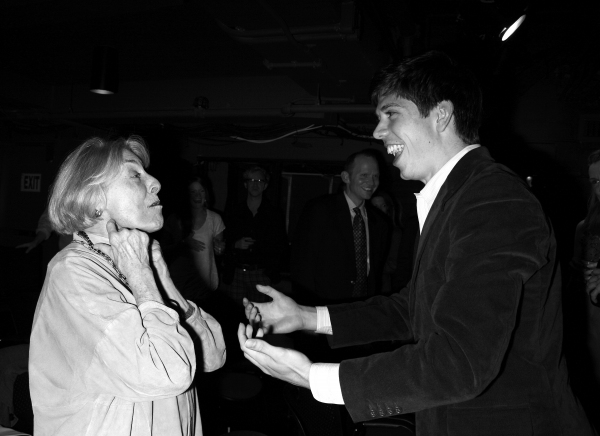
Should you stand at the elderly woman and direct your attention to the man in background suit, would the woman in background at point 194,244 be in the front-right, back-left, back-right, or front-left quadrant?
front-left

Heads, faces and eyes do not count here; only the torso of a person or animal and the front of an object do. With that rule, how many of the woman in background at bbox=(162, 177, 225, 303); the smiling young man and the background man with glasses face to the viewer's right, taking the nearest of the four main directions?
0

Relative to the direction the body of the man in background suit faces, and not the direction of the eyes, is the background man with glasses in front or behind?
behind

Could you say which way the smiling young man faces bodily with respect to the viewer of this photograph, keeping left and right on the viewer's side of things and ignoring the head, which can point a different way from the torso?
facing to the left of the viewer

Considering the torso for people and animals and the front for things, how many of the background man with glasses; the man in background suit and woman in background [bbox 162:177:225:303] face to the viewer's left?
0

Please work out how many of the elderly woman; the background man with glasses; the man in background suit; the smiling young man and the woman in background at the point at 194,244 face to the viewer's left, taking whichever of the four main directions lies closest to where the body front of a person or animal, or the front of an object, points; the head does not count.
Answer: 1

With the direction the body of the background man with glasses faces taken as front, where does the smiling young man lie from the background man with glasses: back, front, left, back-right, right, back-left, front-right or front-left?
front

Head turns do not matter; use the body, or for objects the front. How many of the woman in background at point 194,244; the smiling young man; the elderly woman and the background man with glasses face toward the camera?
2

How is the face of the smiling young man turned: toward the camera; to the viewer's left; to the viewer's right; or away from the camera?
to the viewer's left

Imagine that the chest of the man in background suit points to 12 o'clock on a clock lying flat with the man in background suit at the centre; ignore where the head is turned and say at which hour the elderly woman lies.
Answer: The elderly woman is roughly at 2 o'clock from the man in background suit.

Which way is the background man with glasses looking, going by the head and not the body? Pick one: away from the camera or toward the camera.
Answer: toward the camera

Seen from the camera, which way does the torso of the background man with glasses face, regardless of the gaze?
toward the camera

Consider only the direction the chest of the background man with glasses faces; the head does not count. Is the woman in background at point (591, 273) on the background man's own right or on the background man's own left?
on the background man's own left

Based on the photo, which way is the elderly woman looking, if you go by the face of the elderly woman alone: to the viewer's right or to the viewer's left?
to the viewer's right
